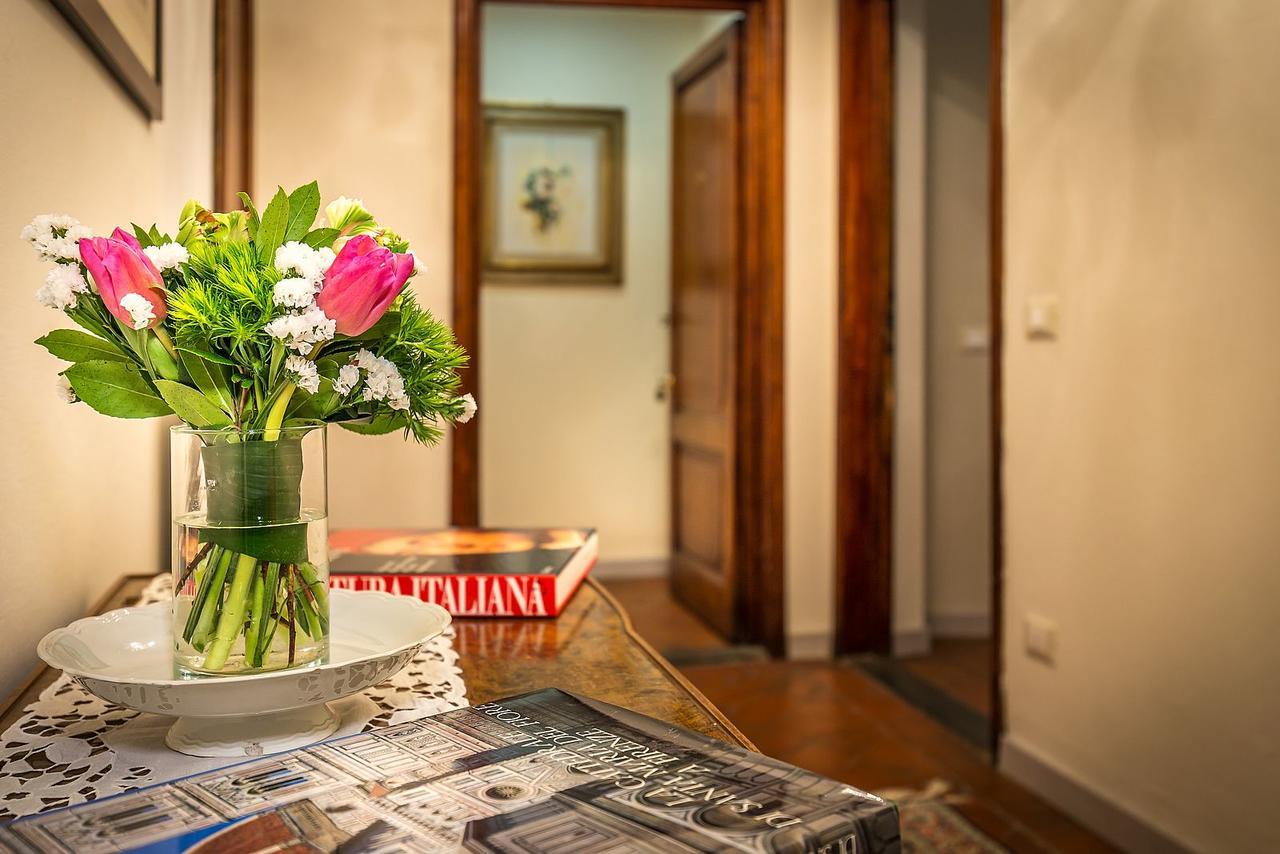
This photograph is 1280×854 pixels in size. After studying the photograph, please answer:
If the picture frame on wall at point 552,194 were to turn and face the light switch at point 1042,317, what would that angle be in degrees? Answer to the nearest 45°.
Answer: approximately 45° to its left

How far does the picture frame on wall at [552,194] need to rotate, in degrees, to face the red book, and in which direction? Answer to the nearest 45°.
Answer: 0° — it already faces it

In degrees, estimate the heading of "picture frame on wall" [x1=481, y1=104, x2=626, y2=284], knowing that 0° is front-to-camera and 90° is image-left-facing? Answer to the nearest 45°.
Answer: approximately 0°

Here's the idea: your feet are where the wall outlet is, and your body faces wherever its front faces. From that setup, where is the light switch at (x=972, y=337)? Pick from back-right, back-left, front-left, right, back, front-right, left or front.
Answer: back-right

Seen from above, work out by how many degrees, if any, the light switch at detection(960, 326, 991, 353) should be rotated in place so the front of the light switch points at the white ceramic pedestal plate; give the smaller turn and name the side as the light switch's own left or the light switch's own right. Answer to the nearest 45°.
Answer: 0° — it already faces it

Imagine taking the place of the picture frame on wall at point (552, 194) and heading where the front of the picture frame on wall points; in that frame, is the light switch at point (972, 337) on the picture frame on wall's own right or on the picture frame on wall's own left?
on the picture frame on wall's own left

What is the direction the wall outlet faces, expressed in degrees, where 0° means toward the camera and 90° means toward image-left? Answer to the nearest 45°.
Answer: approximately 45°

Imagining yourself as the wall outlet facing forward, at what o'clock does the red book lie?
The red book is roughly at 11 o'clock from the wall outlet.
